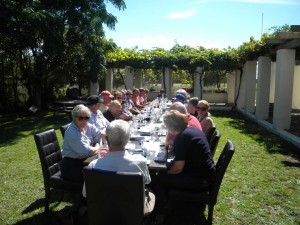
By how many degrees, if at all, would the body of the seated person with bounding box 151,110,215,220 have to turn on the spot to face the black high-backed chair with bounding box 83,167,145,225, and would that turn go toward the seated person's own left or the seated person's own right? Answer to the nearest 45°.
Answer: approximately 45° to the seated person's own left

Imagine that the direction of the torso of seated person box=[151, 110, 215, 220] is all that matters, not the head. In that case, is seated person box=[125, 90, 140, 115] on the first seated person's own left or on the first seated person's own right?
on the first seated person's own right

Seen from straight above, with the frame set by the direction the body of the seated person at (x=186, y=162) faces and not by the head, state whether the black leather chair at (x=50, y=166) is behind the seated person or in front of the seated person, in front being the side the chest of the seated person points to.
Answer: in front

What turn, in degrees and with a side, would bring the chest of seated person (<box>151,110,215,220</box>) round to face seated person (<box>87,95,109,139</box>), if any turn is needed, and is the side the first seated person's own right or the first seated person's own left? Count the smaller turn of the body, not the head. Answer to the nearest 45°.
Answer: approximately 45° to the first seated person's own right

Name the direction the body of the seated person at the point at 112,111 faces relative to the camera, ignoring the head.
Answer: to the viewer's right

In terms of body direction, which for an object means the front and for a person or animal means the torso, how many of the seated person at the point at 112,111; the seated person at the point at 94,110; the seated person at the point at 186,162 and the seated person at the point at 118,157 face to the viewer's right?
2

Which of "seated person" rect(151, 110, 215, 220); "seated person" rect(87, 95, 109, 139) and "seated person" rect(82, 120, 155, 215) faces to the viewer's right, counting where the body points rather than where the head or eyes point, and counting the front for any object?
"seated person" rect(87, 95, 109, 139)

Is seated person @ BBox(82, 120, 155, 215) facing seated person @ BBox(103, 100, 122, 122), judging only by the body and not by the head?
yes

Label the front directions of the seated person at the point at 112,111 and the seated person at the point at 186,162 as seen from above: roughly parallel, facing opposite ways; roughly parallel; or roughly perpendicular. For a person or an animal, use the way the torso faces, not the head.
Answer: roughly parallel, facing opposite ways

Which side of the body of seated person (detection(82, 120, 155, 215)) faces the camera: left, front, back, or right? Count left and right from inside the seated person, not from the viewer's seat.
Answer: back

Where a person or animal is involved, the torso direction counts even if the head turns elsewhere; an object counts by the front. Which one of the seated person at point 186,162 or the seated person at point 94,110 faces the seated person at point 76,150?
the seated person at point 186,162

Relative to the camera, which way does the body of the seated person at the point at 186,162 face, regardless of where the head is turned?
to the viewer's left

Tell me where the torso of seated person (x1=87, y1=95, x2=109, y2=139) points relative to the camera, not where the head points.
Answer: to the viewer's right

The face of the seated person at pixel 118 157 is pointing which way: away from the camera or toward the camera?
away from the camera

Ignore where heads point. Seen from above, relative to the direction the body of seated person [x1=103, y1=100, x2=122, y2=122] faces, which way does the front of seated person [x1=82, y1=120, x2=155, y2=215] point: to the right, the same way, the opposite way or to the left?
to the left

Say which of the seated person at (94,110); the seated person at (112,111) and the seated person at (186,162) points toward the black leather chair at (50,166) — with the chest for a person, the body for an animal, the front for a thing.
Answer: the seated person at (186,162)

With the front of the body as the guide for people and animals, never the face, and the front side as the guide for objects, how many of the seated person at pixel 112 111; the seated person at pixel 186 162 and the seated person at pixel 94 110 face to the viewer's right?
2

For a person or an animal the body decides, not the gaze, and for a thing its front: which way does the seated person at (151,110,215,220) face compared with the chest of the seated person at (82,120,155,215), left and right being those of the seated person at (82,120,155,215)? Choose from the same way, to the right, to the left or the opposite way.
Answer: to the left
